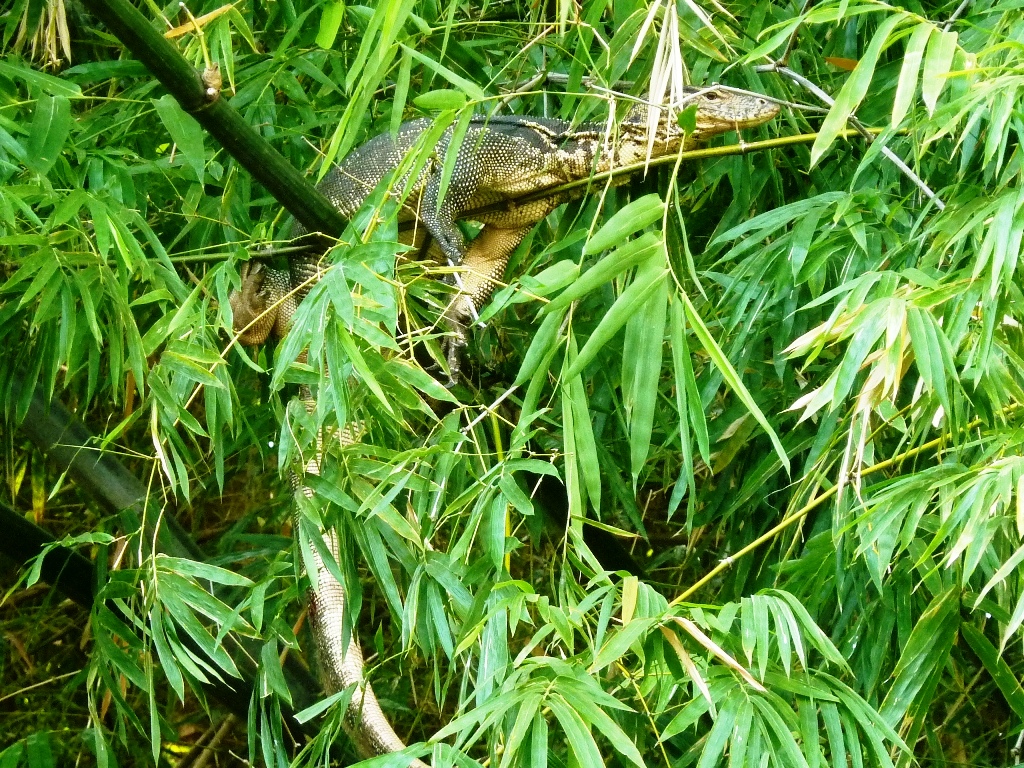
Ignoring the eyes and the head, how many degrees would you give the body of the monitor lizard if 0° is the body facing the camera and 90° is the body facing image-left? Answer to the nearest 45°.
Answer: approximately 270°

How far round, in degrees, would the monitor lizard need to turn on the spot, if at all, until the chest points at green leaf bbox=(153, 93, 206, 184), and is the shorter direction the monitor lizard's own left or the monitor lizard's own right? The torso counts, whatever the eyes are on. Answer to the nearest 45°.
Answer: approximately 135° to the monitor lizard's own right

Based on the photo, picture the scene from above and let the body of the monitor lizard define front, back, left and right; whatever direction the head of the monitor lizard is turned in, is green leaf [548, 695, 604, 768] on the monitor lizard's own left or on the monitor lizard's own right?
on the monitor lizard's own right

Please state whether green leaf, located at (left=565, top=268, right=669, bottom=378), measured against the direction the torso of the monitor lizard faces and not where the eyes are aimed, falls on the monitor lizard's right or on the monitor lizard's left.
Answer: on the monitor lizard's right

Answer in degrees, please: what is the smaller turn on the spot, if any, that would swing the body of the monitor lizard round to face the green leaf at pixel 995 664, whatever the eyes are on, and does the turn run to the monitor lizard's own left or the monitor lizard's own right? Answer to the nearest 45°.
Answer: approximately 45° to the monitor lizard's own right
